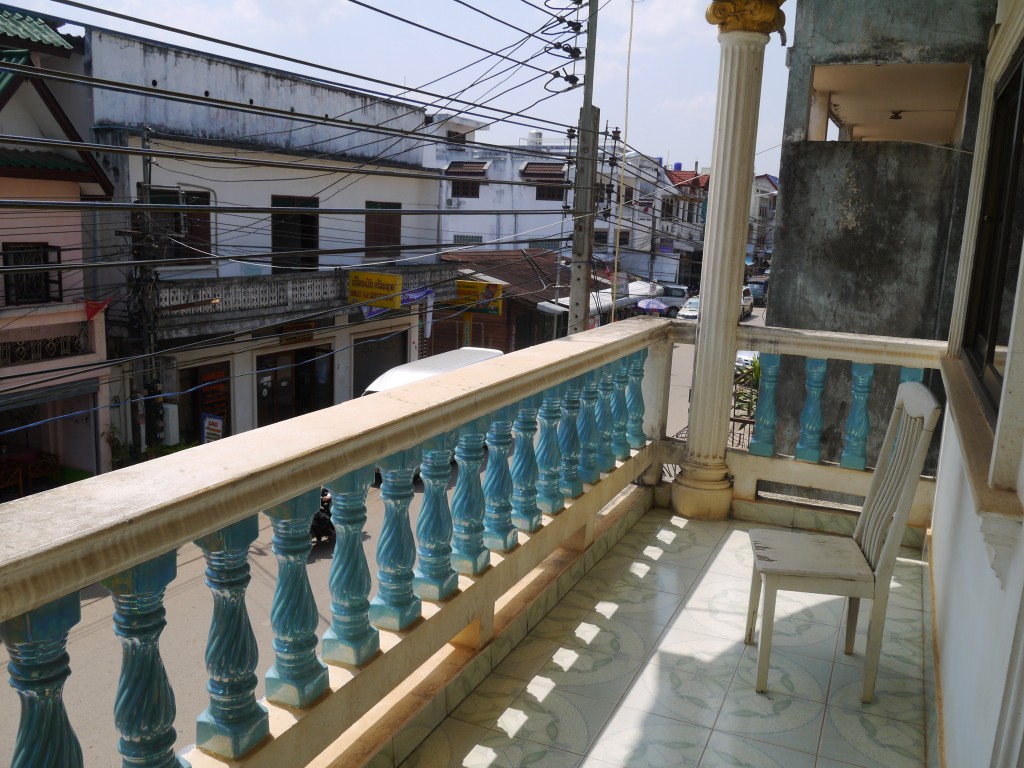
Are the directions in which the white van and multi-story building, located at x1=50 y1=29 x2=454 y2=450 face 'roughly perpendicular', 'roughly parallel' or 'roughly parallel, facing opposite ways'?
roughly perpendicular

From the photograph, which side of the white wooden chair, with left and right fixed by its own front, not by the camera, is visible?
left

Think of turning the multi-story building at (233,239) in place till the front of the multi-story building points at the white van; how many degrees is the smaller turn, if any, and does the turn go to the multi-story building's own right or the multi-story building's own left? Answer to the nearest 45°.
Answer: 0° — it already faces it

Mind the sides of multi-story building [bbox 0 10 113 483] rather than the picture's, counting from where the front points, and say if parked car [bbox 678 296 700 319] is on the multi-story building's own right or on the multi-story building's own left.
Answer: on the multi-story building's own left

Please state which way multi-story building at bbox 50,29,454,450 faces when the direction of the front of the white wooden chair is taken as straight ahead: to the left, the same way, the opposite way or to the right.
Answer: the opposite way

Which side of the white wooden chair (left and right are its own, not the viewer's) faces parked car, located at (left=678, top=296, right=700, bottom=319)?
right

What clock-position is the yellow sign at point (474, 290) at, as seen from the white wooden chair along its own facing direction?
The yellow sign is roughly at 2 o'clock from the white wooden chair.

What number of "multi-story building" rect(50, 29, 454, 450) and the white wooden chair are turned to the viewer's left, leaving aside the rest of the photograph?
1

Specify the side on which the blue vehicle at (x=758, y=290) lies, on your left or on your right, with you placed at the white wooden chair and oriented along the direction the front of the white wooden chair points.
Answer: on your right

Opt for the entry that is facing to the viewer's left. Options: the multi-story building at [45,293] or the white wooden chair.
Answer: the white wooden chair

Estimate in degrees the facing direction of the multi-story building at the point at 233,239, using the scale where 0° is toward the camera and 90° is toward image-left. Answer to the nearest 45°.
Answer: approximately 315°
